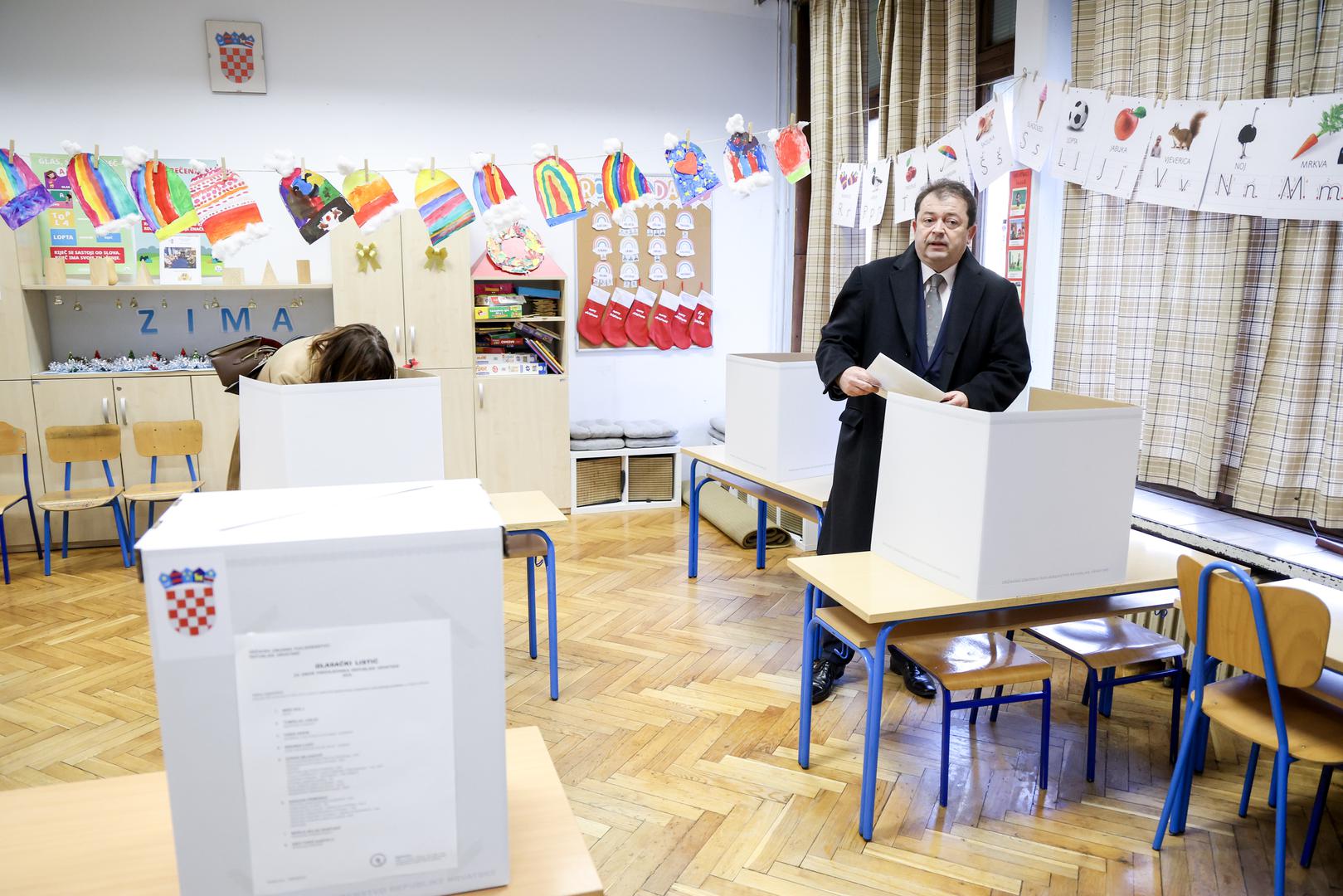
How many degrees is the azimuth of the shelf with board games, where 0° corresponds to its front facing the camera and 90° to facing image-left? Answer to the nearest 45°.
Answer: approximately 0°

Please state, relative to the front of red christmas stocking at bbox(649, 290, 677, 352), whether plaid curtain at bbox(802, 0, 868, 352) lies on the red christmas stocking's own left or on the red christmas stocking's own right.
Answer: on the red christmas stocking's own left

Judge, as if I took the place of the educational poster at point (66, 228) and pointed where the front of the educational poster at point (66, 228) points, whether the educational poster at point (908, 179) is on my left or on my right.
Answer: on my left

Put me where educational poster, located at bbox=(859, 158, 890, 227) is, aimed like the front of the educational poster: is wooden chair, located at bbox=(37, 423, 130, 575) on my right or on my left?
on my right

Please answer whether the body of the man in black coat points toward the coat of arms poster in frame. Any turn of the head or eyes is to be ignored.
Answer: no

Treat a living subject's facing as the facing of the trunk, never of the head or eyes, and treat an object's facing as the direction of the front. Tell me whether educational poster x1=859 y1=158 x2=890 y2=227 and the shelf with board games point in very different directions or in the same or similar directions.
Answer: same or similar directions

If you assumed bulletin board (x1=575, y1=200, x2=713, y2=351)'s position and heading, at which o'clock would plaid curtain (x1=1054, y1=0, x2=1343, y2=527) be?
The plaid curtain is roughly at 11 o'clock from the bulletin board.

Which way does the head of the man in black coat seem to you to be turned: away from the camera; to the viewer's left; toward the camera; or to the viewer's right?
toward the camera

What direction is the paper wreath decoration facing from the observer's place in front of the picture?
facing the viewer

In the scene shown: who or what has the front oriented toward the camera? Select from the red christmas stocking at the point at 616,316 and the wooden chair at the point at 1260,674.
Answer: the red christmas stocking

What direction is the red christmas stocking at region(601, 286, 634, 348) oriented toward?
toward the camera

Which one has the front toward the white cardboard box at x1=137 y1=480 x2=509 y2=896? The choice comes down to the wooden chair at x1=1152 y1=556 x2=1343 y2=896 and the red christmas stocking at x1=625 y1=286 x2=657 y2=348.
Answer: the red christmas stocking

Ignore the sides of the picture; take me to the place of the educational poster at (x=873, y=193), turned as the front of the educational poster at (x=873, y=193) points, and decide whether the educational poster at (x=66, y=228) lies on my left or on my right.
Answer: on my right

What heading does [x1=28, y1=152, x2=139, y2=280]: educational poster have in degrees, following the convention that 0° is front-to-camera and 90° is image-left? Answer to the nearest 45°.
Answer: approximately 0°

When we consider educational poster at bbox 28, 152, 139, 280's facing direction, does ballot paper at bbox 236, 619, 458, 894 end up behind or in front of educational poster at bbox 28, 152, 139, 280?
in front
